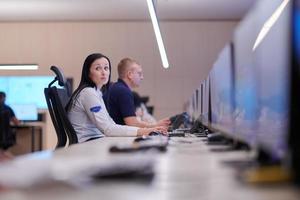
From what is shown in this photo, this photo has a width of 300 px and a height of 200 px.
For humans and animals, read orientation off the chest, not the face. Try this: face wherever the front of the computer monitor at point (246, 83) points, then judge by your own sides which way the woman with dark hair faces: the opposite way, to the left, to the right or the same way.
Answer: the opposite way

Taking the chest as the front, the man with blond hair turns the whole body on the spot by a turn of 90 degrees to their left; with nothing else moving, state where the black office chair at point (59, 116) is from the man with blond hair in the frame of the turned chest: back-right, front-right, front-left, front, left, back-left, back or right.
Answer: back-left

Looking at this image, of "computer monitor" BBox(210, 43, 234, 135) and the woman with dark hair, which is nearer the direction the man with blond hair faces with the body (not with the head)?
the computer monitor

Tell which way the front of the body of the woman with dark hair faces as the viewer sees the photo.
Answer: to the viewer's right

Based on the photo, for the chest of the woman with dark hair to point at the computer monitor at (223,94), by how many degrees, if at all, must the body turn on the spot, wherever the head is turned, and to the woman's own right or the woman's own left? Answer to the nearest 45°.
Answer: approximately 45° to the woman's own right

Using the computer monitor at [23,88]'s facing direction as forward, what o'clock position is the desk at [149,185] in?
The desk is roughly at 12 o'clock from the computer monitor.

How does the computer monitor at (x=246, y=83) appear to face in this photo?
to the viewer's left

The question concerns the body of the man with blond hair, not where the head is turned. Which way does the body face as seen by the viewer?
to the viewer's right
